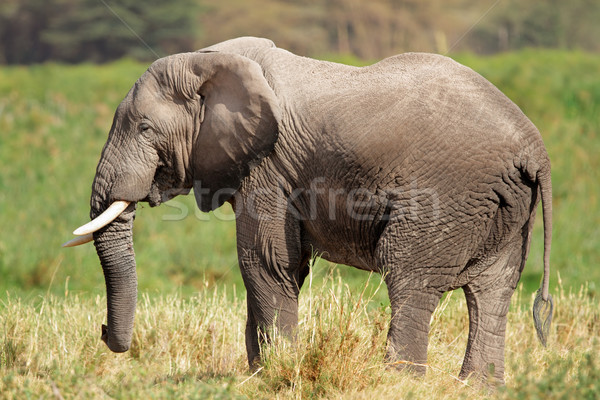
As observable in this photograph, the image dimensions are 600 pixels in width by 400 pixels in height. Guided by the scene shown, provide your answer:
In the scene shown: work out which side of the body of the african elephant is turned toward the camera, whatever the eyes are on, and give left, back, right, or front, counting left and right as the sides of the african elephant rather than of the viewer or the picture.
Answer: left
